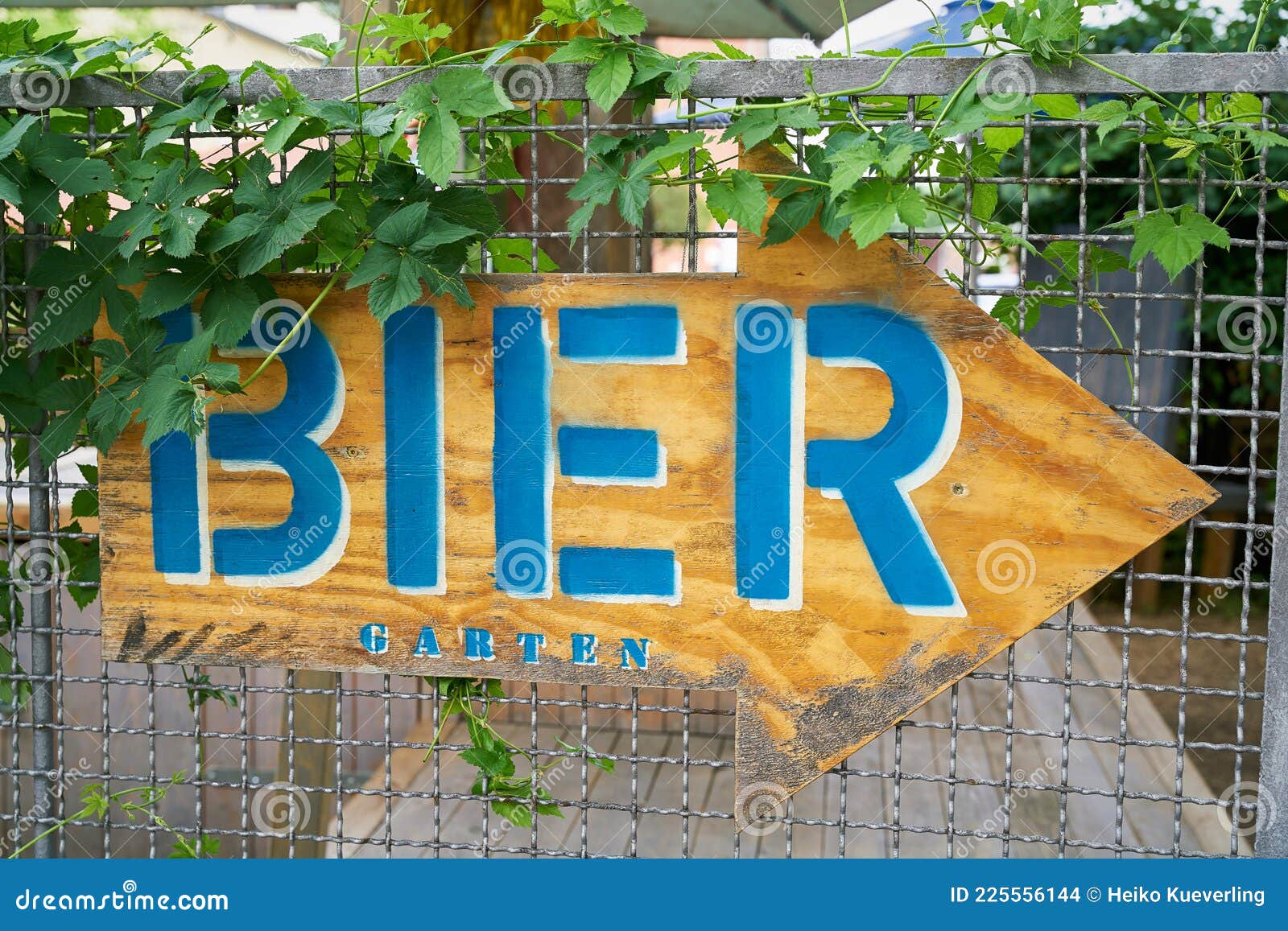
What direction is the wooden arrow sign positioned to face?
toward the camera
